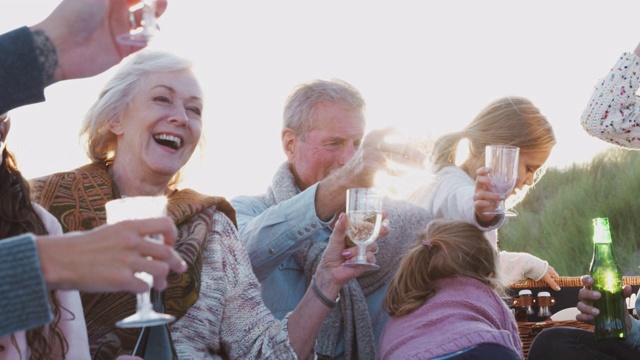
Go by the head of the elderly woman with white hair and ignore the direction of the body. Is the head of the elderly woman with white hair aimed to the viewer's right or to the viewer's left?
to the viewer's right

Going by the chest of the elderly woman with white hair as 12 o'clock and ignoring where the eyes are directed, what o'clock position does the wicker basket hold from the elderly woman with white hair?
The wicker basket is roughly at 10 o'clock from the elderly woman with white hair.

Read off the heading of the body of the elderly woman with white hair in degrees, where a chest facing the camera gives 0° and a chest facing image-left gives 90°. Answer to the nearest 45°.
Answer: approximately 315°

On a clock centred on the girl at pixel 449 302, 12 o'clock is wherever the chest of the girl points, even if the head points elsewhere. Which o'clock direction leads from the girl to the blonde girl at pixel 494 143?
The blonde girl is roughly at 11 o'clock from the girl.

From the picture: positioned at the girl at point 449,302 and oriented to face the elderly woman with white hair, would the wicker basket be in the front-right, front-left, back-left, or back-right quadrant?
back-right
